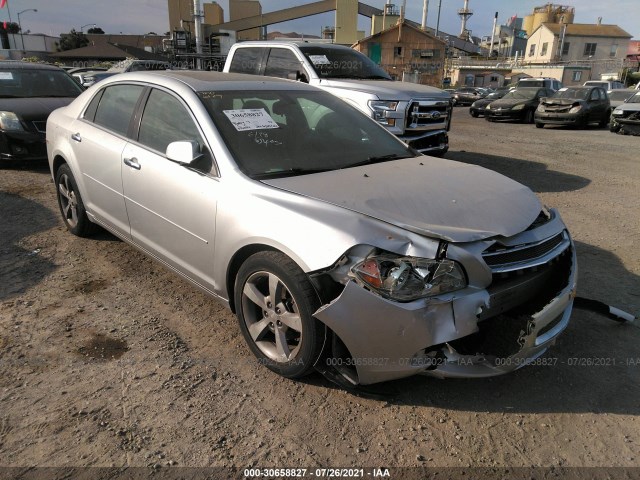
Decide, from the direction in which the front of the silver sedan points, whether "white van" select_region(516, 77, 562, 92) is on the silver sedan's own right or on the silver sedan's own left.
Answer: on the silver sedan's own left

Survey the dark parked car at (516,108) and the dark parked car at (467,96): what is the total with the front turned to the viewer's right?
0

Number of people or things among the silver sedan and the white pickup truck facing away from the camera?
0

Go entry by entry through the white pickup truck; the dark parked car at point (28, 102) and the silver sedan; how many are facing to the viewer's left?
0

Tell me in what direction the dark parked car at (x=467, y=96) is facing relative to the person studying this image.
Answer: facing the viewer and to the left of the viewer

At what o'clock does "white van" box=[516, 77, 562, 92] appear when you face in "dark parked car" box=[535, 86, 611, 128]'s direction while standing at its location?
The white van is roughly at 4 o'clock from the dark parked car.

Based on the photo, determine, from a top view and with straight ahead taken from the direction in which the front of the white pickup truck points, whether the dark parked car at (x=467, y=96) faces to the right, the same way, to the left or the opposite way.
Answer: to the right

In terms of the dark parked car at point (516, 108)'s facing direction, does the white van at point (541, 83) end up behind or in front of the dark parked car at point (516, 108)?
behind

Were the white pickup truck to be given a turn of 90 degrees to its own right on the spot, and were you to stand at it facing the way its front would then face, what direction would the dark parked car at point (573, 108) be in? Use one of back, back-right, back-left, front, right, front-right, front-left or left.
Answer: back

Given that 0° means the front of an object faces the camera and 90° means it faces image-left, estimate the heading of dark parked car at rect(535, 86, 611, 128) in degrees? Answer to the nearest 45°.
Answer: approximately 45°

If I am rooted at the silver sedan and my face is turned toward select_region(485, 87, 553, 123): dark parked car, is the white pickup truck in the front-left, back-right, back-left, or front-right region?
front-left

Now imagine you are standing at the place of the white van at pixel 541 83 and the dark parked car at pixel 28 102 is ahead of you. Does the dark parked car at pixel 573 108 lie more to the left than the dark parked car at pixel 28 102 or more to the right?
left

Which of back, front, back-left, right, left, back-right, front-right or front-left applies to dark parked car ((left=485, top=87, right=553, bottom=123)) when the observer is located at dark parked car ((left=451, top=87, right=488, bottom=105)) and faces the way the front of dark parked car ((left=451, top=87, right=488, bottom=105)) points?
front-left

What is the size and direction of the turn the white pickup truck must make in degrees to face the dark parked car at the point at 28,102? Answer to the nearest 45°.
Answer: approximately 135° to its right
